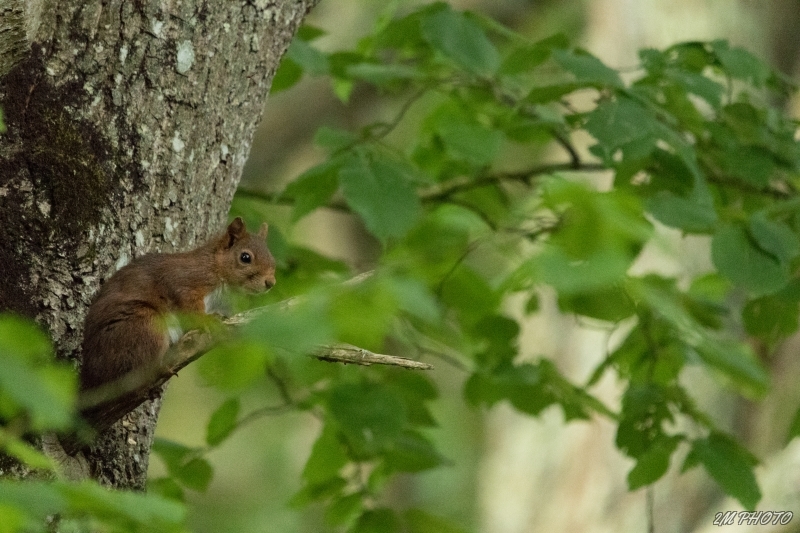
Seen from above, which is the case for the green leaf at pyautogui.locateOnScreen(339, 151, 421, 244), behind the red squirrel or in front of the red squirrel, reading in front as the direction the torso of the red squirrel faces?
in front

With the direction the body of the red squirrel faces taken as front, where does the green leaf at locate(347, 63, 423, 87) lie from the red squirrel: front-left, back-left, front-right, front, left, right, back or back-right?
front-left

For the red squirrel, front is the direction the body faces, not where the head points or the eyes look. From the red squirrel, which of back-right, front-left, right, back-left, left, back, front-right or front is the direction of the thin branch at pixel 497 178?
front-left

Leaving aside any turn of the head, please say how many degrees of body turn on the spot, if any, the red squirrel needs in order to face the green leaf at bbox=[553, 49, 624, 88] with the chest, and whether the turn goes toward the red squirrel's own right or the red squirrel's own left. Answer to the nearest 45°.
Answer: approximately 45° to the red squirrel's own left

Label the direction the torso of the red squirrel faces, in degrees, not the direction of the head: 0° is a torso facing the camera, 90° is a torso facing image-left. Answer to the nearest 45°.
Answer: approximately 270°

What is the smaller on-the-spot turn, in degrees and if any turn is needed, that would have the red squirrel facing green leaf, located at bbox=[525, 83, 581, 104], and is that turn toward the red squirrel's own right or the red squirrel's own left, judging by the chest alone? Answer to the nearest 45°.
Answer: approximately 45° to the red squirrel's own left

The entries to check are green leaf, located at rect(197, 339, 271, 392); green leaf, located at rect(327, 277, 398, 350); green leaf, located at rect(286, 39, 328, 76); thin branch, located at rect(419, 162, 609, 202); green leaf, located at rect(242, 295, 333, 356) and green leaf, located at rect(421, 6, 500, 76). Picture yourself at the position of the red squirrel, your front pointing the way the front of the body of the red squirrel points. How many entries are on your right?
3

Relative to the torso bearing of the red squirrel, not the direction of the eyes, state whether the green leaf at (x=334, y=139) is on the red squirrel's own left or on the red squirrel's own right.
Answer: on the red squirrel's own left

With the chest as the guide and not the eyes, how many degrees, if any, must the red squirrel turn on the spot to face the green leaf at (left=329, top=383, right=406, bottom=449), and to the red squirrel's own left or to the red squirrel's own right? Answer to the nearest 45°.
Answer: approximately 45° to the red squirrel's own left

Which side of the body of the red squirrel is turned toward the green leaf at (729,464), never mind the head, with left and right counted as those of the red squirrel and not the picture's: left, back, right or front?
front
